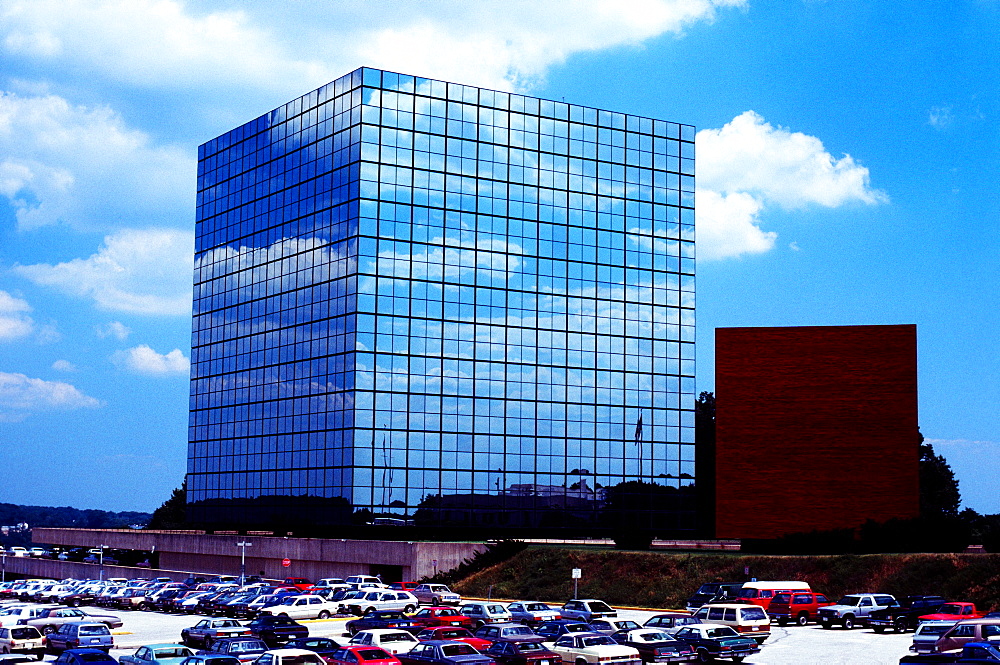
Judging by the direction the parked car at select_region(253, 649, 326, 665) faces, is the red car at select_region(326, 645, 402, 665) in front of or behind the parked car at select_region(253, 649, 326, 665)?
behind

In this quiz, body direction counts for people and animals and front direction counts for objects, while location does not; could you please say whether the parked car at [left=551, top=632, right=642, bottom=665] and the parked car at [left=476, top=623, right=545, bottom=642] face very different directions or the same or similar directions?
very different directions

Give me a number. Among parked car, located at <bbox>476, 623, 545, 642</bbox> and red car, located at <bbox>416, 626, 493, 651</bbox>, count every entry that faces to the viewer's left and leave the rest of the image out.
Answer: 0
